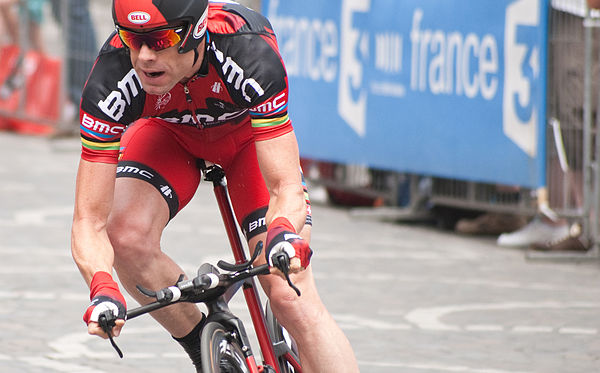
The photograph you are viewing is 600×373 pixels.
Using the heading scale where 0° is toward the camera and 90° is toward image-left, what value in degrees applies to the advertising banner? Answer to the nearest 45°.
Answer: approximately 45°

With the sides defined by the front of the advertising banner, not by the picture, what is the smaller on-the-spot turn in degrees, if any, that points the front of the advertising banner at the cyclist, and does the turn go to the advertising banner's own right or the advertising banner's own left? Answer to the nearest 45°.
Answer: approximately 45° to the advertising banner's own left

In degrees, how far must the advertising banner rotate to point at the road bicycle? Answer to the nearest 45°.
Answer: approximately 45° to its left
